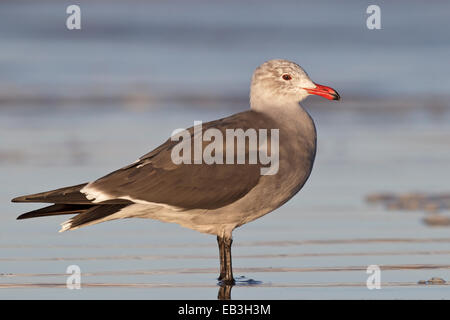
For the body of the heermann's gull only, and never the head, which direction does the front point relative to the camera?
to the viewer's right
